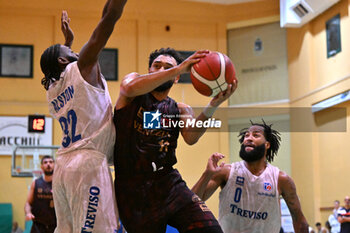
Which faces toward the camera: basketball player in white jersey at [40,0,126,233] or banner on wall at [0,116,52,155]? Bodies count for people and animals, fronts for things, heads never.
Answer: the banner on wall

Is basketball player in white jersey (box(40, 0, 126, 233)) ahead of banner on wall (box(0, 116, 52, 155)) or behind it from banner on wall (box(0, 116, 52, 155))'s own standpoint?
ahead

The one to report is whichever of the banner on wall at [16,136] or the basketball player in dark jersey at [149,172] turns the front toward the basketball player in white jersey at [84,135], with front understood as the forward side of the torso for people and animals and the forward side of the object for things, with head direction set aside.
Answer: the banner on wall

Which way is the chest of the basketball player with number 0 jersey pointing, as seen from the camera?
toward the camera

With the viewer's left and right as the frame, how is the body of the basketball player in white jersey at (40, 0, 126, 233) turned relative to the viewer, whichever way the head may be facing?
facing away from the viewer and to the right of the viewer

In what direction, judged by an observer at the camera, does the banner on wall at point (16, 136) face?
facing the viewer

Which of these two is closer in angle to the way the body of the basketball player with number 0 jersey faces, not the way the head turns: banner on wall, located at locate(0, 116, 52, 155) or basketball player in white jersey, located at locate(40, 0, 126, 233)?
the basketball player in white jersey

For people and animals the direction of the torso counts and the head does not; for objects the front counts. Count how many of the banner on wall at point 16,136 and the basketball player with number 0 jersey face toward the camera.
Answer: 2

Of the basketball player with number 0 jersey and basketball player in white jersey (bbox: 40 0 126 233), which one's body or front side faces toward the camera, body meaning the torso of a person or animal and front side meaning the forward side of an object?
the basketball player with number 0 jersey

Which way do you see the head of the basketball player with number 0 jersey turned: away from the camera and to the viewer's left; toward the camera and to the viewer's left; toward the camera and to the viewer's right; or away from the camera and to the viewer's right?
toward the camera and to the viewer's left

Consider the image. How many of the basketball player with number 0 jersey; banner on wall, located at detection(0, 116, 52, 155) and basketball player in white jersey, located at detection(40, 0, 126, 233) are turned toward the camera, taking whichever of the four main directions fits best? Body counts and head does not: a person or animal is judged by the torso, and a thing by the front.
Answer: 2

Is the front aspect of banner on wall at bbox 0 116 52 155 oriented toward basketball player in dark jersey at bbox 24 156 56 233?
yes

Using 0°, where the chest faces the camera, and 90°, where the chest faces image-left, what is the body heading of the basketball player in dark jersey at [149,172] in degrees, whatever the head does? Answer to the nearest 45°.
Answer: approximately 315°

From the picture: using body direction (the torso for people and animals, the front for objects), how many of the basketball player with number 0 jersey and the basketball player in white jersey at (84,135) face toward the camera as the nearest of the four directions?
1

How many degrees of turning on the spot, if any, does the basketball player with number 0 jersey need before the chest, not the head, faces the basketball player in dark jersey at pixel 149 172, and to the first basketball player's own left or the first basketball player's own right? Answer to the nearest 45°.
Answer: approximately 45° to the first basketball player's own right
